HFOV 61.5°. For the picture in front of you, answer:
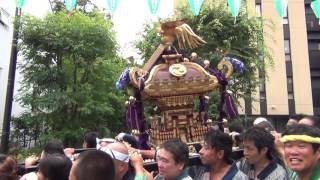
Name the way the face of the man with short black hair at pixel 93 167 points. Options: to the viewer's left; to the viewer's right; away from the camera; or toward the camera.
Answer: away from the camera

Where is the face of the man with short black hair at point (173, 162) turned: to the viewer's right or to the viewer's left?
to the viewer's left

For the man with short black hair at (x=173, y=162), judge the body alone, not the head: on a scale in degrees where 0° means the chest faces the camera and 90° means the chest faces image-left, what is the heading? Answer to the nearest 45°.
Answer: approximately 45°

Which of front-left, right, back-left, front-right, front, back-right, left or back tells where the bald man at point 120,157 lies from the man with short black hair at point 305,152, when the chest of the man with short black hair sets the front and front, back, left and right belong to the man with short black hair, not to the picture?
front-right

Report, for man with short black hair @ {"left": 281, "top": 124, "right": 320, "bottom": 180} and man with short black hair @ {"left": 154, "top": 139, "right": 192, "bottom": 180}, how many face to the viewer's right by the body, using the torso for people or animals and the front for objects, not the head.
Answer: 0
